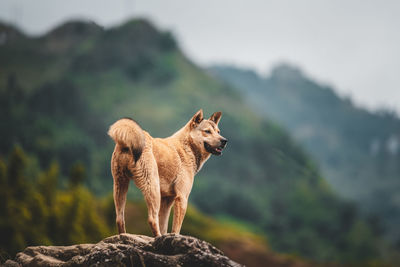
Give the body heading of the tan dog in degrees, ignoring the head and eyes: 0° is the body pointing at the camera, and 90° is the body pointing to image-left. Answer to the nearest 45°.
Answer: approximately 225°
